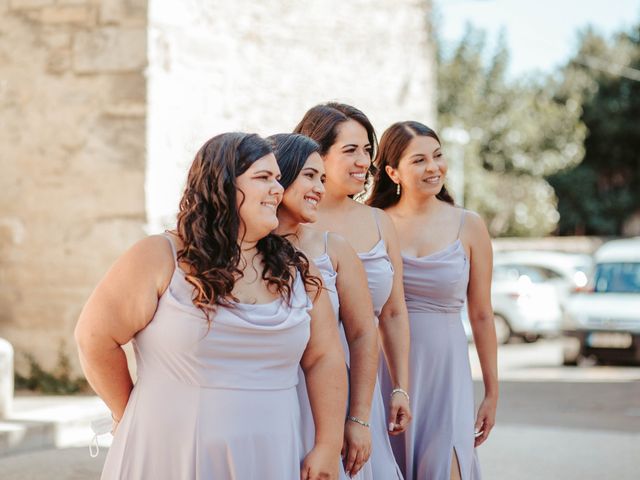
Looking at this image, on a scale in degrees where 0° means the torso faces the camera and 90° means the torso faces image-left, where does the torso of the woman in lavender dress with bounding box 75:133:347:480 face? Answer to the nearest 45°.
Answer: approximately 315°

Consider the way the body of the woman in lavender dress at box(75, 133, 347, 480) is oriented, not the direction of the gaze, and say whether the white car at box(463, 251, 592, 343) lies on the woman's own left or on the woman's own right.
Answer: on the woman's own left

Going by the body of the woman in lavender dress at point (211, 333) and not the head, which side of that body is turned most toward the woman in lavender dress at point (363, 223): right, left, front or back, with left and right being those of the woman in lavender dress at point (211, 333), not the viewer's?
left

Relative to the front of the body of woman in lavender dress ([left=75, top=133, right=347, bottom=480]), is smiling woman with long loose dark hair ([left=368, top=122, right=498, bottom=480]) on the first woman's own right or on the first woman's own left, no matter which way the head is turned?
on the first woman's own left

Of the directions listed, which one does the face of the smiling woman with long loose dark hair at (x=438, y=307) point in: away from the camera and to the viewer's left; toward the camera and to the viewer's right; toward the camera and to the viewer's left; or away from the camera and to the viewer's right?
toward the camera and to the viewer's right
